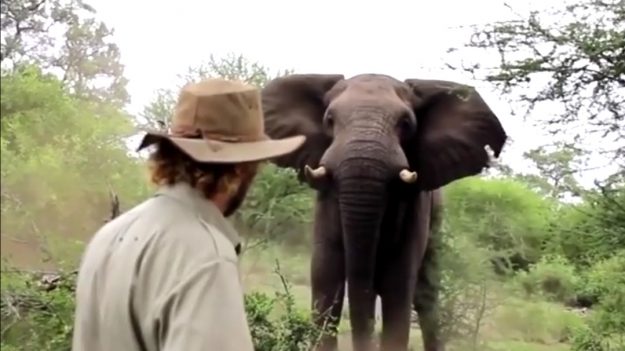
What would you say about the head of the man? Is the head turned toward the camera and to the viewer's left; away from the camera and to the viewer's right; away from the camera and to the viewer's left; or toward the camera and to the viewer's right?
away from the camera and to the viewer's right

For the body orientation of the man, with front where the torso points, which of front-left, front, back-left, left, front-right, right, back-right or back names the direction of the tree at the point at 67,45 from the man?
front-left

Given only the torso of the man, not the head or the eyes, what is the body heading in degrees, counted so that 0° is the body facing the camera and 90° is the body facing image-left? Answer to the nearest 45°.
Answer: approximately 225°

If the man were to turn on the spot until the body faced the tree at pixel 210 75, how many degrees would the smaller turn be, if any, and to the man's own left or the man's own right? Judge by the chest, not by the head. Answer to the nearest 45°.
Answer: approximately 45° to the man's own left
